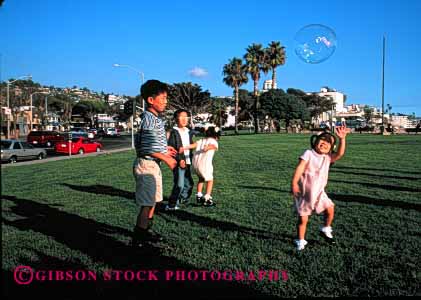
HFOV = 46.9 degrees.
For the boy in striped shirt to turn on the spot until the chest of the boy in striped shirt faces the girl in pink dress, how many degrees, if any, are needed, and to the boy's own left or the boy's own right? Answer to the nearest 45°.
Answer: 0° — they already face them

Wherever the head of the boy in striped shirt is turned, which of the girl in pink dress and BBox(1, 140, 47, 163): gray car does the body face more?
the girl in pink dress

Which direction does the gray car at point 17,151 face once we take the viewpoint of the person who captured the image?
facing away from the viewer and to the right of the viewer

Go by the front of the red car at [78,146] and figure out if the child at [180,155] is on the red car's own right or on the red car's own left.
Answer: on the red car's own right

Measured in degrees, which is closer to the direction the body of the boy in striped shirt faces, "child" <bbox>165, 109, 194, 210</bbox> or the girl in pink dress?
the girl in pink dress

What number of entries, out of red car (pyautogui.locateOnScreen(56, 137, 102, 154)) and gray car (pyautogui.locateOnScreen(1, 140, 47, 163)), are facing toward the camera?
0

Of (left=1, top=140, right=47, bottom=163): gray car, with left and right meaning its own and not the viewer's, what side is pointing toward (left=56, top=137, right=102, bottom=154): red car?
front

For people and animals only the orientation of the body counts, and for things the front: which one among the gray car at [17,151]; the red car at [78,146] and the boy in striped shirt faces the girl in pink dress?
the boy in striped shirt

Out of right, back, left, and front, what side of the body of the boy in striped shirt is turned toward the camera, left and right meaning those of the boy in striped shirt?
right

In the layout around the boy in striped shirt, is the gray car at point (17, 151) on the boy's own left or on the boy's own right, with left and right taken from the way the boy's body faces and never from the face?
on the boy's own left
